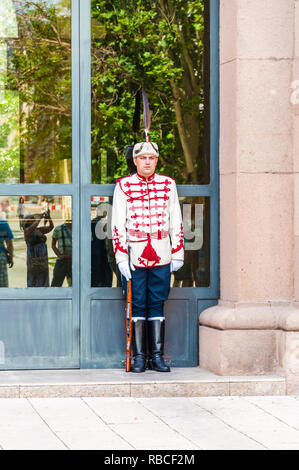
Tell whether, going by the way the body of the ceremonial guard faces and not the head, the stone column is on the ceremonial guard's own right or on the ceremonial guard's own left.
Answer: on the ceremonial guard's own left

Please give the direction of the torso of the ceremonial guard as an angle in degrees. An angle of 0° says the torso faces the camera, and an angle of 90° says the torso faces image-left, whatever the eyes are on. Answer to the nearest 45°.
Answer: approximately 0°

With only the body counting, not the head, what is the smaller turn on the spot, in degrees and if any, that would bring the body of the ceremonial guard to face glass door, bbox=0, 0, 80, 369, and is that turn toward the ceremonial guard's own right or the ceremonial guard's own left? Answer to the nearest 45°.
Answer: approximately 90° to the ceremonial guard's own right
